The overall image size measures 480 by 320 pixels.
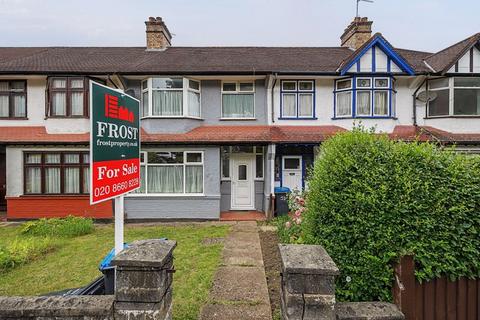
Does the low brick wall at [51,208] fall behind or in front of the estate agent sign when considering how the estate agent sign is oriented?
behind

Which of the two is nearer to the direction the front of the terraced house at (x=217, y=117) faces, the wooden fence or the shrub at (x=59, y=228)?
the wooden fence

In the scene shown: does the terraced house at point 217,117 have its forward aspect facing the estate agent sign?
yes

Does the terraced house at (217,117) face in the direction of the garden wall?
yes

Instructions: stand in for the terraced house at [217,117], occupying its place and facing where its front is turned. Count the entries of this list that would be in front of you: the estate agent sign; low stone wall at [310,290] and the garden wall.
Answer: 3

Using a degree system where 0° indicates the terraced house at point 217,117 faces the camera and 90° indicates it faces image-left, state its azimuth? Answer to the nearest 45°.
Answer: approximately 0°
